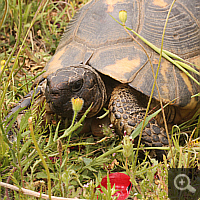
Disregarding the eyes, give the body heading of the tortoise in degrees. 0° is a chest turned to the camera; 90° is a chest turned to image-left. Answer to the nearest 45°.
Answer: approximately 45°
